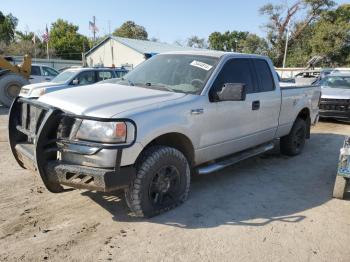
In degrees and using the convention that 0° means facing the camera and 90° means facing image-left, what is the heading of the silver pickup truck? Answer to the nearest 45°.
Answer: approximately 45°

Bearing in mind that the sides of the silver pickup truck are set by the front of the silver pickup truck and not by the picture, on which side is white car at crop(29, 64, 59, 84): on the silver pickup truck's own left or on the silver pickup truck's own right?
on the silver pickup truck's own right

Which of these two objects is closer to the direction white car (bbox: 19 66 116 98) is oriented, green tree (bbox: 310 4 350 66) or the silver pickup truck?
the silver pickup truck

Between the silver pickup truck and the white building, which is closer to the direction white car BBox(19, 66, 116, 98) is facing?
the silver pickup truck

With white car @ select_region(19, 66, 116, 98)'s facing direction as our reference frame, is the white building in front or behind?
behind

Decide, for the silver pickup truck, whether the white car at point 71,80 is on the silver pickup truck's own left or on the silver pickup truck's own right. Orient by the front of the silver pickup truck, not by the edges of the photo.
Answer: on the silver pickup truck's own right

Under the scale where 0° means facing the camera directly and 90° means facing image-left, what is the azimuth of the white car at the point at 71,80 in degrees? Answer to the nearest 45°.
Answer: approximately 45°

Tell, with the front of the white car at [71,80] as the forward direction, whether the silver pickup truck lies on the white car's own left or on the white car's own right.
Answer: on the white car's own left
